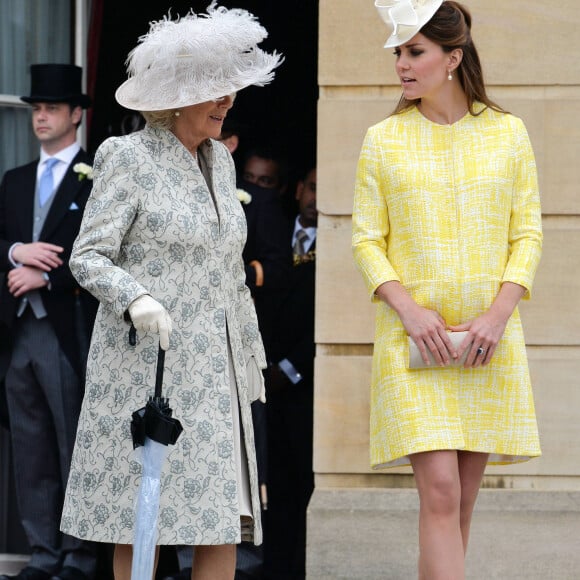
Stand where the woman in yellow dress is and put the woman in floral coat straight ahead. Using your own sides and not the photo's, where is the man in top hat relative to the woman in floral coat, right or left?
right

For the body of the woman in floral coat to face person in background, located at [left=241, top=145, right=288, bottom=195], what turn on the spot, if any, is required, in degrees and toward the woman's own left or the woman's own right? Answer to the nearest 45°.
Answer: approximately 135° to the woman's own left

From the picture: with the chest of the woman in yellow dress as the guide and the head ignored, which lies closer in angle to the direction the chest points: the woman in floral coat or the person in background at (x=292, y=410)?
the woman in floral coat

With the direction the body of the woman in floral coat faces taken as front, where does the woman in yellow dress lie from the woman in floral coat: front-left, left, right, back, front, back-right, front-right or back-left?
front-left

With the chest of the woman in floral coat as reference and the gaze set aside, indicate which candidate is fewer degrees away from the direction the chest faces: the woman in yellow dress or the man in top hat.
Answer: the woman in yellow dress

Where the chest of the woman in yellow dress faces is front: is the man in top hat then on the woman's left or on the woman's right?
on the woman's right

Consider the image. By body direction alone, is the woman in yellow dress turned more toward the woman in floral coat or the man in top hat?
the woman in floral coat

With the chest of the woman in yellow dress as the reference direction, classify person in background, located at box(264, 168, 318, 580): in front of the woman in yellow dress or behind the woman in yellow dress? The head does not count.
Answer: behind

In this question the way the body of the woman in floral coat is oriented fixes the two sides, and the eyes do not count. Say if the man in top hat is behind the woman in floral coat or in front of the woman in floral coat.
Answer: behind

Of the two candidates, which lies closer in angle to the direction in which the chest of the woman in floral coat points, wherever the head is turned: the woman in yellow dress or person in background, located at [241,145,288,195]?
the woman in yellow dress

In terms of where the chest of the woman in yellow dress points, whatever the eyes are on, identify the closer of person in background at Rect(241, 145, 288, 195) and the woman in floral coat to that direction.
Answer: the woman in floral coat

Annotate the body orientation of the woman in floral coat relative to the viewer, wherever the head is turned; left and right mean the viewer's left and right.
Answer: facing the viewer and to the right of the viewer

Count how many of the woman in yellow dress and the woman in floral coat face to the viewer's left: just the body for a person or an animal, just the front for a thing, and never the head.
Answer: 0

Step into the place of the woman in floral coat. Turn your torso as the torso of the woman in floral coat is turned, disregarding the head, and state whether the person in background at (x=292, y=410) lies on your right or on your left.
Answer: on your left
